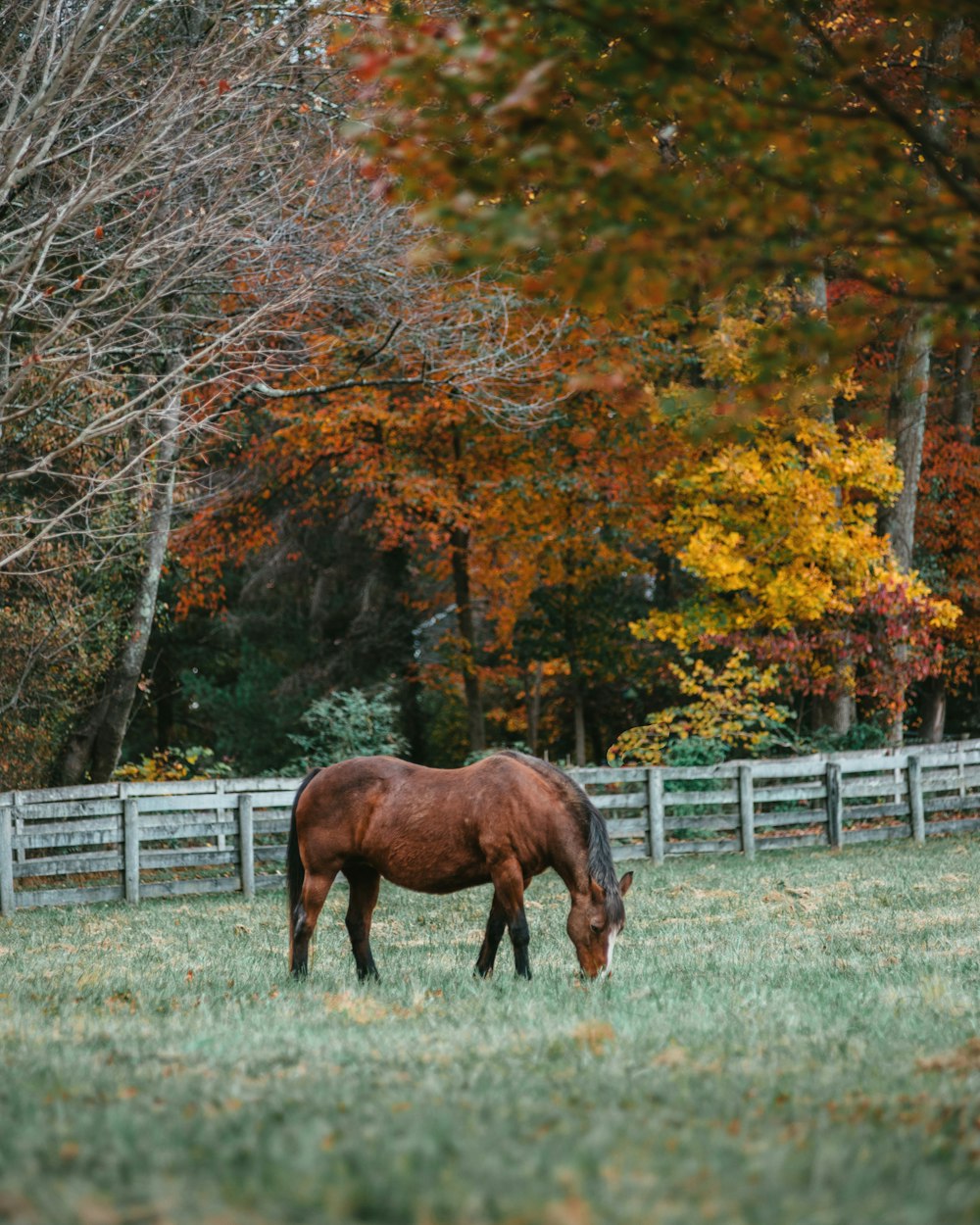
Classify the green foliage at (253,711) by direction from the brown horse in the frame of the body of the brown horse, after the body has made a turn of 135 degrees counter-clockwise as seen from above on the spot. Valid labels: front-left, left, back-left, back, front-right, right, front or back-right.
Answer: front-right

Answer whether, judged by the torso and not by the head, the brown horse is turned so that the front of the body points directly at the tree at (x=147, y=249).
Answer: no

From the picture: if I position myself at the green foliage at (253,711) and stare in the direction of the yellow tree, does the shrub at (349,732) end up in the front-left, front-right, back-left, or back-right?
front-right

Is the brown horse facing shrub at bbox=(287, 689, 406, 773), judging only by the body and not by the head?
no

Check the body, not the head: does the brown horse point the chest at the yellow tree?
no

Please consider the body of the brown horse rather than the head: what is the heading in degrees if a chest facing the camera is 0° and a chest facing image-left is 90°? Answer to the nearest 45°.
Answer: approximately 270°
